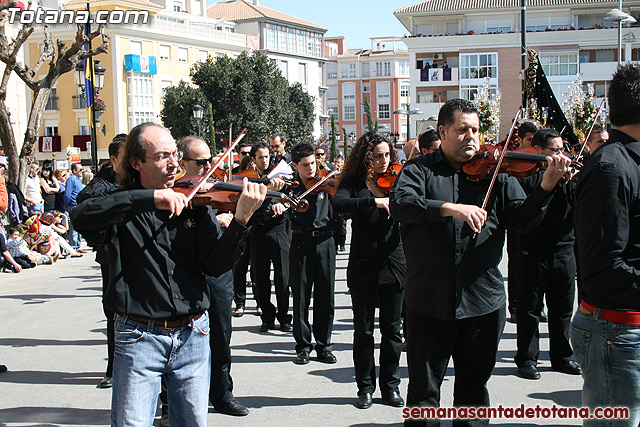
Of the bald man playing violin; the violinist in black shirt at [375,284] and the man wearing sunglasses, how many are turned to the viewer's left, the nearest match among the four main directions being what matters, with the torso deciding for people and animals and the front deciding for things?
0

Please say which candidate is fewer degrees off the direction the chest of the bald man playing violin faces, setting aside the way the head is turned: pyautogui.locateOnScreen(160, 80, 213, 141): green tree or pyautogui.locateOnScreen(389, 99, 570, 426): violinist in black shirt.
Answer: the violinist in black shirt

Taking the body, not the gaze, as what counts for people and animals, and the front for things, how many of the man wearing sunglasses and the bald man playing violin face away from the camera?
0

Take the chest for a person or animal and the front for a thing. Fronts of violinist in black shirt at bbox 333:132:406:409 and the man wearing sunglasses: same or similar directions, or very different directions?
same or similar directions

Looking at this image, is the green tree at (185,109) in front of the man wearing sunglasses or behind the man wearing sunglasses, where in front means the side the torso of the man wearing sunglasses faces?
behind

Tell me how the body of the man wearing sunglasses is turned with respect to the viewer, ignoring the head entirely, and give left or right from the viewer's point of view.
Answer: facing the viewer and to the right of the viewer

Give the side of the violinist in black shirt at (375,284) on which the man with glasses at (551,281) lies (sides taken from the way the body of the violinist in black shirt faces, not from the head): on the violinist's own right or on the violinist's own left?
on the violinist's own left

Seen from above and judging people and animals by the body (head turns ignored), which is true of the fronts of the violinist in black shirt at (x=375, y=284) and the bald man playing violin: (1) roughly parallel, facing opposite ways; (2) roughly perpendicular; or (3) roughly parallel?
roughly parallel

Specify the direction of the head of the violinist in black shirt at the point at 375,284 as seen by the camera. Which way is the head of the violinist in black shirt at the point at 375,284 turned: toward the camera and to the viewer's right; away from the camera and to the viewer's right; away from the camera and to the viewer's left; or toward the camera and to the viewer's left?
toward the camera and to the viewer's right

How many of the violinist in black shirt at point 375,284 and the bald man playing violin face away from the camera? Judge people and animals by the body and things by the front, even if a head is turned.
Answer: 0
